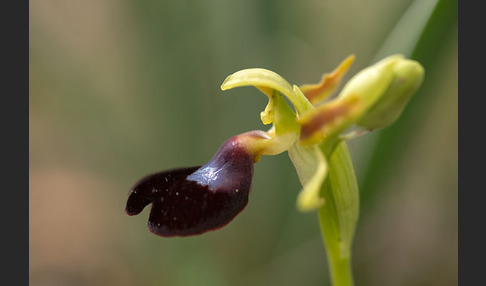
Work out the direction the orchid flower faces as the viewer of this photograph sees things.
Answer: facing to the left of the viewer
